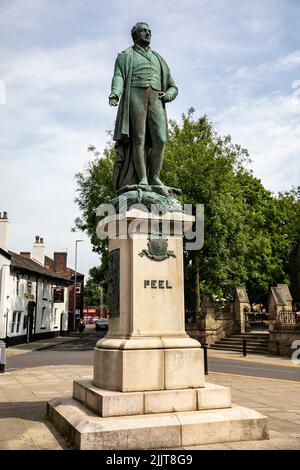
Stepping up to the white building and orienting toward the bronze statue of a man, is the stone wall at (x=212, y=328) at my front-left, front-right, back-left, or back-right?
front-left

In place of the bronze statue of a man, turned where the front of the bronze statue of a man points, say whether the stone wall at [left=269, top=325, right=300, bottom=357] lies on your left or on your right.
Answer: on your left

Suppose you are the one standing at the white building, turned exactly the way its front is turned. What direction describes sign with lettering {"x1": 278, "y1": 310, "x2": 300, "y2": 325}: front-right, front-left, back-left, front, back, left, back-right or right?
front

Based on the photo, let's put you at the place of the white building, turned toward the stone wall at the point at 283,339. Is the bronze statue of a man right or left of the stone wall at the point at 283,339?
right

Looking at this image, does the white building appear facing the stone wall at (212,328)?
yes

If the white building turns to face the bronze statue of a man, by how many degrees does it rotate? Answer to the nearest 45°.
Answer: approximately 45° to its right

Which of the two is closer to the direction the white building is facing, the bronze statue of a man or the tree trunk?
the tree trunk

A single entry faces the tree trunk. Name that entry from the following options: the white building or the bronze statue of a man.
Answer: the white building

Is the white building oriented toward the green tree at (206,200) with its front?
yes

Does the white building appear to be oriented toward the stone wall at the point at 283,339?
yes

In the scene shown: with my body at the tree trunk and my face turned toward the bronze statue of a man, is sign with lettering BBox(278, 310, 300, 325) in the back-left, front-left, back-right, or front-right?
front-left

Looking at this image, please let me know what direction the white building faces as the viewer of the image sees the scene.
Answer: facing the viewer and to the right of the viewer
